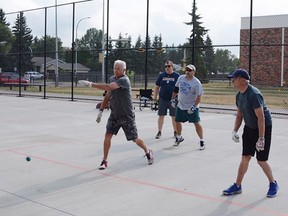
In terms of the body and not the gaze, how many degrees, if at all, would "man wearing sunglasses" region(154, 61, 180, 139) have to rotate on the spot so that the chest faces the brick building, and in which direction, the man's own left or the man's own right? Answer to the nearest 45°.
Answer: approximately 180°

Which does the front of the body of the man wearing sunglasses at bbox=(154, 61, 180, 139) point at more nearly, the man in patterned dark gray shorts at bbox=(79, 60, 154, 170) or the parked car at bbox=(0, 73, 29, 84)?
the man in patterned dark gray shorts

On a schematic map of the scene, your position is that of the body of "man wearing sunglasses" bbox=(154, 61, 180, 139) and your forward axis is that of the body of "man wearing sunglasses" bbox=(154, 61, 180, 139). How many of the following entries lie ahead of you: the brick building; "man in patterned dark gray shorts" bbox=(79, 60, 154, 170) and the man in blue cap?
2

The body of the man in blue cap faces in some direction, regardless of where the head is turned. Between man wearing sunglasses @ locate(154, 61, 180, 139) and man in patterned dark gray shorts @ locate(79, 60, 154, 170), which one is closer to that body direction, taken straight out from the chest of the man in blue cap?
the man in patterned dark gray shorts

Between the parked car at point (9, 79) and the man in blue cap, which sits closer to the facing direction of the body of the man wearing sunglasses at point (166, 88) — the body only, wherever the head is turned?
the man in blue cap

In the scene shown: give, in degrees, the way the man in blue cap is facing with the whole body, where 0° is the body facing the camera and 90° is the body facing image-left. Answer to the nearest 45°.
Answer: approximately 45°

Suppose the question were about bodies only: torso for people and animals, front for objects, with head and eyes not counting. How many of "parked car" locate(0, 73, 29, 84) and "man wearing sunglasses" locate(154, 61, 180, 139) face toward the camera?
1

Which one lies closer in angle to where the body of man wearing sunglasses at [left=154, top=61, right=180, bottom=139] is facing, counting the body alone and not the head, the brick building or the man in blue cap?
the man in blue cap
